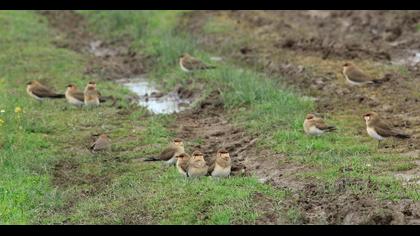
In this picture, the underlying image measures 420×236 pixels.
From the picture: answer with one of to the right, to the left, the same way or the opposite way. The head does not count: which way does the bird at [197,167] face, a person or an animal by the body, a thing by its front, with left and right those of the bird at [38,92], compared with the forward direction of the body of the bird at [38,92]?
to the left

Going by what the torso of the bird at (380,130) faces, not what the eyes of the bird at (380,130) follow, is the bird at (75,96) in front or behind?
in front

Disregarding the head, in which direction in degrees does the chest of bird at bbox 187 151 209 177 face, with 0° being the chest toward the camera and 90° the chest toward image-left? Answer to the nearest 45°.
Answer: approximately 0°

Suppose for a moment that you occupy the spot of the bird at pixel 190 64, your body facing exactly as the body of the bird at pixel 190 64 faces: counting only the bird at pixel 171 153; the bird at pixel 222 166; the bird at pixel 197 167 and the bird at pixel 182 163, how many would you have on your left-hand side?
4

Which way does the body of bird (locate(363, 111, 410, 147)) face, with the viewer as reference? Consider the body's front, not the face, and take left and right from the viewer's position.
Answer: facing to the left of the viewer

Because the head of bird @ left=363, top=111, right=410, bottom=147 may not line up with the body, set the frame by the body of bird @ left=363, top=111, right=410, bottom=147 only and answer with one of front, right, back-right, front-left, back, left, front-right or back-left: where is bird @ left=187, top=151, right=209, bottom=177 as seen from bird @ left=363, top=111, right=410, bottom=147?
front-left

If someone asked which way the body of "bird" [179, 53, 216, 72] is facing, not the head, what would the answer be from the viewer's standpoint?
to the viewer's left

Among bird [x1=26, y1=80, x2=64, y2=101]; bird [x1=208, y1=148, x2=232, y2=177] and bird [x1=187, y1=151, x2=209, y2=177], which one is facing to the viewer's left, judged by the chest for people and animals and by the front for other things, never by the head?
bird [x1=26, y1=80, x2=64, y2=101]

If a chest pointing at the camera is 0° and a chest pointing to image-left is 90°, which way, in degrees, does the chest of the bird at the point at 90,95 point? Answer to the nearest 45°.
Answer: approximately 45°

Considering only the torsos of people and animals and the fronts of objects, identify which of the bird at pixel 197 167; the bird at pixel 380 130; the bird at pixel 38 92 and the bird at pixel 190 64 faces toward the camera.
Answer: the bird at pixel 197 167

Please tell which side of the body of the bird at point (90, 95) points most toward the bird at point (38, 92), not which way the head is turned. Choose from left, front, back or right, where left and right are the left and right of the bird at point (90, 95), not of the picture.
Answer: right

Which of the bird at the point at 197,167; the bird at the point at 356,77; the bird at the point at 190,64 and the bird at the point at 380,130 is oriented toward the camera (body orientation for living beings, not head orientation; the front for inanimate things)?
the bird at the point at 197,167
